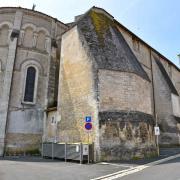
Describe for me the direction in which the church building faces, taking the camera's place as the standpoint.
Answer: facing away from the viewer and to the right of the viewer
